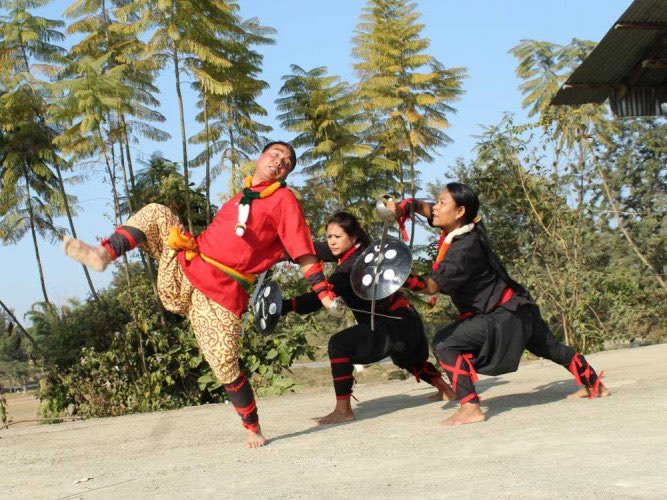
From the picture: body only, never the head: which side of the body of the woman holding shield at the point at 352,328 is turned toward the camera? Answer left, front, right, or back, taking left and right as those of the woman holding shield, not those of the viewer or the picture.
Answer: left

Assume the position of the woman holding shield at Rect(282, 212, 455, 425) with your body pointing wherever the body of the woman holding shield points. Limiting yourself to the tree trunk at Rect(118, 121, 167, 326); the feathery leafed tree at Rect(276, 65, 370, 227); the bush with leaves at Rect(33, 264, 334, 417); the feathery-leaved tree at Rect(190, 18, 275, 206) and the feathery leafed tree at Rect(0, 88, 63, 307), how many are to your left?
0

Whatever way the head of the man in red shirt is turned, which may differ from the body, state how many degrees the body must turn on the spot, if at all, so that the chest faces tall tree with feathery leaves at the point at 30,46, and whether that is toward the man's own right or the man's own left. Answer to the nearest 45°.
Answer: approximately 135° to the man's own right

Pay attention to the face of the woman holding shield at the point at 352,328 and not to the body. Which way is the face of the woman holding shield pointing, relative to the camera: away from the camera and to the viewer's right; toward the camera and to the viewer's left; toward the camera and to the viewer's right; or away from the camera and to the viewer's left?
toward the camera and to the viewer's left

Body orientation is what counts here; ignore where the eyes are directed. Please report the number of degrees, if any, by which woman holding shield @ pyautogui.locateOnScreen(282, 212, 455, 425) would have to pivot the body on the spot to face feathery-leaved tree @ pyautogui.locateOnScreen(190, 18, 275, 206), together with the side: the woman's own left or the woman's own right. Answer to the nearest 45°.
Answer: approximately 90° to the woman's own right

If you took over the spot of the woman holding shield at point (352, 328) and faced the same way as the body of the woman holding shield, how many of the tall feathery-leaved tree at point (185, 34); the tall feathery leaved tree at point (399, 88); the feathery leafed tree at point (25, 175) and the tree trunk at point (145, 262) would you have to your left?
0

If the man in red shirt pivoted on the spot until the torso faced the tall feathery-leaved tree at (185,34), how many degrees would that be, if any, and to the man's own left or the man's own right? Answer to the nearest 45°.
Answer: approximately 135° to the man's own right

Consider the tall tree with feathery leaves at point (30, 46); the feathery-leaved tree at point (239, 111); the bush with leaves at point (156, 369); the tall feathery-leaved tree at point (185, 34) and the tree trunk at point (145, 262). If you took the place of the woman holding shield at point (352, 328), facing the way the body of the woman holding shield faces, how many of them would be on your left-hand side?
0

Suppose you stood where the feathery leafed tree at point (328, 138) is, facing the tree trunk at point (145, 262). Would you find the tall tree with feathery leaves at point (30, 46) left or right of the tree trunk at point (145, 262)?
right

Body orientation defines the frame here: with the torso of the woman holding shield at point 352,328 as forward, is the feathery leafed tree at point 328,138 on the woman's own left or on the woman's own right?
on the woman's own right

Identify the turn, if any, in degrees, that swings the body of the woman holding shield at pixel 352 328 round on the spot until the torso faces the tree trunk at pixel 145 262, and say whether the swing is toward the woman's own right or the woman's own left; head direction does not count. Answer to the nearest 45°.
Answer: approximately 45° to the woman's own right

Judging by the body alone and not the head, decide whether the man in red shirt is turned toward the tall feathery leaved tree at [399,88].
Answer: no

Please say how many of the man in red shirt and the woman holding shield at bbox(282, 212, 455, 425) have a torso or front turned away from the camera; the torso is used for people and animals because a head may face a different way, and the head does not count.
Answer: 0

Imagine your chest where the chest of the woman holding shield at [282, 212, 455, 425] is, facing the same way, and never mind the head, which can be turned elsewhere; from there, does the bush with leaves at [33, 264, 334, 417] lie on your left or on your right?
on your right

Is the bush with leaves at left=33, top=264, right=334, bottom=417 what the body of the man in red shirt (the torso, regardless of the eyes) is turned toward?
no
